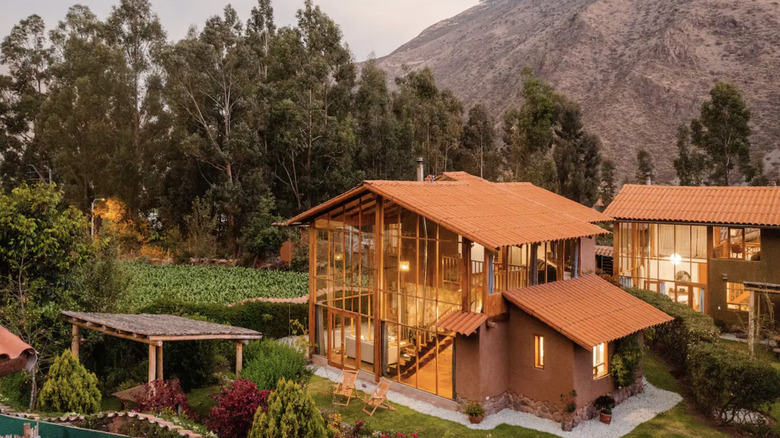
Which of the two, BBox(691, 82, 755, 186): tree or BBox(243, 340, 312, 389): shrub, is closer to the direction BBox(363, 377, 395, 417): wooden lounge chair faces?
the shrub

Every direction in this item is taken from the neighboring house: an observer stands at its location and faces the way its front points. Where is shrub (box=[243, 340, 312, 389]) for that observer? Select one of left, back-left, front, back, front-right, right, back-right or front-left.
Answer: front-right

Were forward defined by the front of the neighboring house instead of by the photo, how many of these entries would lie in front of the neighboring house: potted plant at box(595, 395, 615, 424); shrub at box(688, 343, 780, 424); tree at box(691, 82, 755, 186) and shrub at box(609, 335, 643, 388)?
3

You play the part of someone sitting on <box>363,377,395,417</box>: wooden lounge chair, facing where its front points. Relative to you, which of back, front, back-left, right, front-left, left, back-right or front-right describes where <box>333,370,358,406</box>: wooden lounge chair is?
right

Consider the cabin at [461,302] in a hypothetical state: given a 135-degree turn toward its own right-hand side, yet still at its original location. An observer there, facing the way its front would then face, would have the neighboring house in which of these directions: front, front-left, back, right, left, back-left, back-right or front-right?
front-right

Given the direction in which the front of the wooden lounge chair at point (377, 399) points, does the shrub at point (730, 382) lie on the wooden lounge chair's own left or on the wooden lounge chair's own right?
on the wooden lounge chair's own left

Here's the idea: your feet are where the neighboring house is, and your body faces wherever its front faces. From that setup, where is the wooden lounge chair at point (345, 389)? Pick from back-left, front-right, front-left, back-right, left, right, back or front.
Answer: front-right

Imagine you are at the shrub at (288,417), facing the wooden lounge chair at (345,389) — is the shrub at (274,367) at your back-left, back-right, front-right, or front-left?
front-left

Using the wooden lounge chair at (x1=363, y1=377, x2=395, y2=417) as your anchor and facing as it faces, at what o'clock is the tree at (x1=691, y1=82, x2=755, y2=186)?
The tree is roughly at 6 o'clock from the wooden lounge chair.

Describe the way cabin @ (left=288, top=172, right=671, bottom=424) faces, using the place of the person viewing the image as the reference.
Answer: facing the viewer and to the left of the viewer

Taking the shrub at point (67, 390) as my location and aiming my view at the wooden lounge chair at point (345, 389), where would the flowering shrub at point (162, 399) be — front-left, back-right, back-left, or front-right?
front-right

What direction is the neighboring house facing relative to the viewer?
toward the camera

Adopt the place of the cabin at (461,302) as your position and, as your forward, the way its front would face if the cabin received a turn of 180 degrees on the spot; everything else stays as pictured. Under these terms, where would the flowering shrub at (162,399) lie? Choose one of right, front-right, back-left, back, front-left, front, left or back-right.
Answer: back

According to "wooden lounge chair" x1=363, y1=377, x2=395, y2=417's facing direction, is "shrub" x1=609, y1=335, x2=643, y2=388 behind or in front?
behind

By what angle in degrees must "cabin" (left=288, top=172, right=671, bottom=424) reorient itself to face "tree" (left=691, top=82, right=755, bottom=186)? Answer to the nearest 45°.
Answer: approximately 180°
